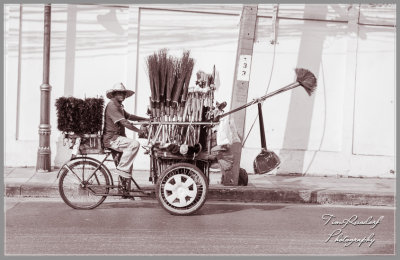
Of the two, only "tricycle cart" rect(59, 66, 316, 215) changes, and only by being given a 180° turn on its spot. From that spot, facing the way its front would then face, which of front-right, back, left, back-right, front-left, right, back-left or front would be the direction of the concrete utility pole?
back-right

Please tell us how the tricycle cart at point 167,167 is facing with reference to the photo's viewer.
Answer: facing to the right of the viewer
